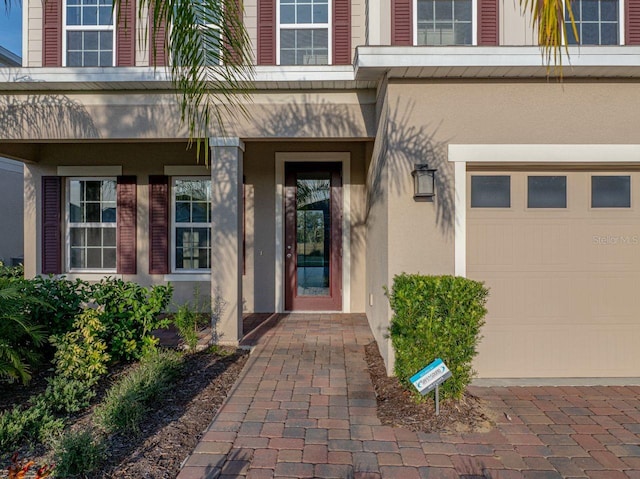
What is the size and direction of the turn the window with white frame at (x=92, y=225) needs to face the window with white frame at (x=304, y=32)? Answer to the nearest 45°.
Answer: approximately 45° to its left

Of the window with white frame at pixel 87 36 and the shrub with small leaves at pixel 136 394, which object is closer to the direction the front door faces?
the shrub with small leaves

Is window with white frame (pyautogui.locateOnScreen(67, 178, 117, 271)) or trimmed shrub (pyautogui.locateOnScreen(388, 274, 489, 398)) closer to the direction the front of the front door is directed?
the trimmed shrub

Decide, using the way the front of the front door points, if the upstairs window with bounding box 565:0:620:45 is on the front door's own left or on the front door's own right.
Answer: on the front door's own left

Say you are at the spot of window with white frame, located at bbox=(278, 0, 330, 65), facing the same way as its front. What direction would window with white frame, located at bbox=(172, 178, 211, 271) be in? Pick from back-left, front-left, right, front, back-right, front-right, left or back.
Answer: back-right

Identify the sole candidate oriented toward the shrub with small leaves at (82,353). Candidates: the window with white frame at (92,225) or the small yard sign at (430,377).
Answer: the window with white frame

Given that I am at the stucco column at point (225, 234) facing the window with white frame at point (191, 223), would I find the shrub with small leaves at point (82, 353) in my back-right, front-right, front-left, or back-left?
back-left

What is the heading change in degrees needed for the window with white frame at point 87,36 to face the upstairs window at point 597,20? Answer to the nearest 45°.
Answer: approximately 45° to its left
